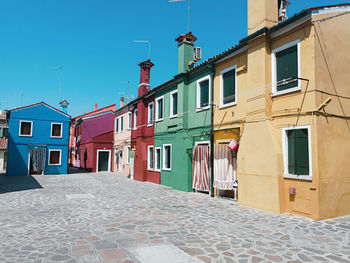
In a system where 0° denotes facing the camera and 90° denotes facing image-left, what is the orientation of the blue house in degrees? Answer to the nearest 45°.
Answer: approximately 0°

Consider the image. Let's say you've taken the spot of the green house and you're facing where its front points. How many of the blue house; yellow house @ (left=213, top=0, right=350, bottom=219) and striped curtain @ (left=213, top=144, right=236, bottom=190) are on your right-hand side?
1

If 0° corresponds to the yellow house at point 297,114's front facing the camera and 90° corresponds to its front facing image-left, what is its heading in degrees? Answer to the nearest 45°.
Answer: approximately 45°

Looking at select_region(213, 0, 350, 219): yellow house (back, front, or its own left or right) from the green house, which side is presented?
right

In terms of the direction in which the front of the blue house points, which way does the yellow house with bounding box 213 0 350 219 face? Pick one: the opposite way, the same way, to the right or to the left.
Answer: to the right

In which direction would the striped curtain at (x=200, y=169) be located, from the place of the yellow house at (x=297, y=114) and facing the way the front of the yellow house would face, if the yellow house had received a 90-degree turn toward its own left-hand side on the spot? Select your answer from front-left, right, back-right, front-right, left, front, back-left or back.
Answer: back

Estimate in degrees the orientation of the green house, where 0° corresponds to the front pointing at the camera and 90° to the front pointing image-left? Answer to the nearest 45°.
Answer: approximately 45°

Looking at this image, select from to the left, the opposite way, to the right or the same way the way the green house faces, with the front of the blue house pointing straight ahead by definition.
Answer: to the right
